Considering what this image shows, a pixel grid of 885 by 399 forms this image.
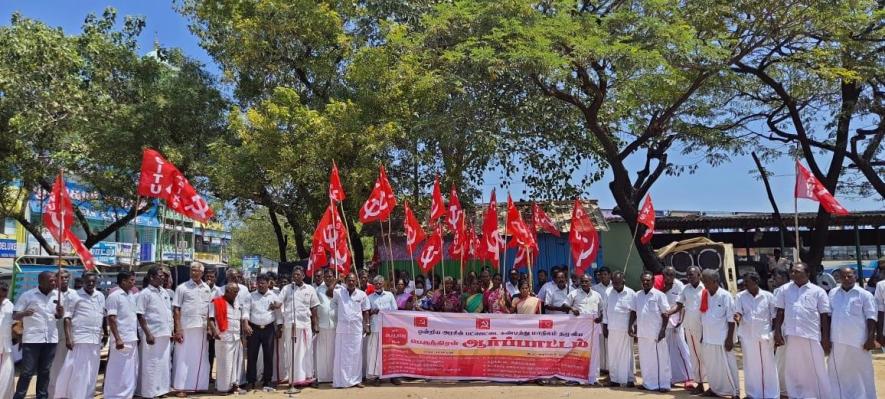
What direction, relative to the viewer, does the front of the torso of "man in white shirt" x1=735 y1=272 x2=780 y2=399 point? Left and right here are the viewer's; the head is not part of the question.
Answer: facing the viewer

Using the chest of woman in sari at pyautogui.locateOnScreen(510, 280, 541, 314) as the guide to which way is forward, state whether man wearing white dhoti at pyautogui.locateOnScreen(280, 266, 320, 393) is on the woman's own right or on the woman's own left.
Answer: on the woman's own right

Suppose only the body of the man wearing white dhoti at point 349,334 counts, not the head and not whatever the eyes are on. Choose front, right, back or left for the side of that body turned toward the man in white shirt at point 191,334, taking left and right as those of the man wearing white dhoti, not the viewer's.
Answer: right

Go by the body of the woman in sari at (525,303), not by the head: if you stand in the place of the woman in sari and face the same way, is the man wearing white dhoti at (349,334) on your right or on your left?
on your right

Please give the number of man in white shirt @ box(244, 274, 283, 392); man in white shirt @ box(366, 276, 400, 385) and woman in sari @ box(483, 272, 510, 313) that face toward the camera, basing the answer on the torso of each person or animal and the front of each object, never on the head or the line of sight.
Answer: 3

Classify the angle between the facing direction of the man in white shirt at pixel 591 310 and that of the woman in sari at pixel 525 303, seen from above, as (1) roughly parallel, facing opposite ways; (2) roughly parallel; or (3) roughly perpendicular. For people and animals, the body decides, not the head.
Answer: roughly parallel

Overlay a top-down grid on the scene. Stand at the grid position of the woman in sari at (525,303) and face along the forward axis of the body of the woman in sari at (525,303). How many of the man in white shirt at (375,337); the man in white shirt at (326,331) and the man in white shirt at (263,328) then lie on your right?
3

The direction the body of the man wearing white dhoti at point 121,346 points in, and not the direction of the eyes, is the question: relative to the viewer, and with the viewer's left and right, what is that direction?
facing the viewer and to the right of the viewer

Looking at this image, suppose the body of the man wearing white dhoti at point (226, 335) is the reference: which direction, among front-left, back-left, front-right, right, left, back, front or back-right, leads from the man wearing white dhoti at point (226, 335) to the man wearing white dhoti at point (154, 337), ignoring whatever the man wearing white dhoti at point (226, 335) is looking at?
back-right

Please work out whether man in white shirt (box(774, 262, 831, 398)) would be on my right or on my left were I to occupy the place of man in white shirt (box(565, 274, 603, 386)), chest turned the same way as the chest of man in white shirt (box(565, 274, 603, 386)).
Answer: on my left

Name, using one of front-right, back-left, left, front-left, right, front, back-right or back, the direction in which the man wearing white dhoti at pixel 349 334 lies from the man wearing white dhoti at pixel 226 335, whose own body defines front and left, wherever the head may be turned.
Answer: front-left

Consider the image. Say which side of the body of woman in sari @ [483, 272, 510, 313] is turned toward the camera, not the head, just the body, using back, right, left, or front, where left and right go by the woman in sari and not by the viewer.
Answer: front

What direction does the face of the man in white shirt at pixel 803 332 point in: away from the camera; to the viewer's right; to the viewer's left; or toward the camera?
toward the camera

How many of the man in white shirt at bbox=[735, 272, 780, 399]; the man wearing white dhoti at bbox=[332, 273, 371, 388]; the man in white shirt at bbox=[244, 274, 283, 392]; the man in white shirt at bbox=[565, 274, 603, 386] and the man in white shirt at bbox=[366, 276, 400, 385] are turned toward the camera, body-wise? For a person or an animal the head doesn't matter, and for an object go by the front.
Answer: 5
